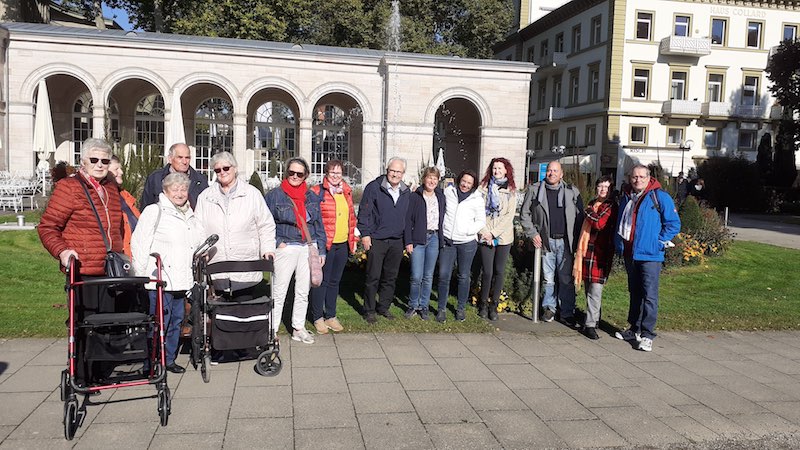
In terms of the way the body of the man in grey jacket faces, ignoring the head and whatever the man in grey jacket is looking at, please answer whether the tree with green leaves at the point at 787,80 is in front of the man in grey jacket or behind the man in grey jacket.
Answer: behind

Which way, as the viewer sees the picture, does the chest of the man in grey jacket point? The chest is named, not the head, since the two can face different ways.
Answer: toward the camera

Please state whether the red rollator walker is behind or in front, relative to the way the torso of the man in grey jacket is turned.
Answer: in front

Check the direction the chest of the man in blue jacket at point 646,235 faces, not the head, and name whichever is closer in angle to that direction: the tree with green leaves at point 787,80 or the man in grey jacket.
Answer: the man in grey jacket

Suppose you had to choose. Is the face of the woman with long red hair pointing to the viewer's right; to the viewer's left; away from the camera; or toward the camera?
toward the camera

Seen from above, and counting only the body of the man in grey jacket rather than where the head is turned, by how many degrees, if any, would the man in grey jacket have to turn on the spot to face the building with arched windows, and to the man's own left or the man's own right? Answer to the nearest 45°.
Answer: approximately 135° to the man's own right

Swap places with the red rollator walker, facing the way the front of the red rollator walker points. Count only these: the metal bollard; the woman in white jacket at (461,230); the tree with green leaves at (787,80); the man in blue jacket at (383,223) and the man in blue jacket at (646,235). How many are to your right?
0

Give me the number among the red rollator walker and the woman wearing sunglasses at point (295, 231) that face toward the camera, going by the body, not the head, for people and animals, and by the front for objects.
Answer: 2

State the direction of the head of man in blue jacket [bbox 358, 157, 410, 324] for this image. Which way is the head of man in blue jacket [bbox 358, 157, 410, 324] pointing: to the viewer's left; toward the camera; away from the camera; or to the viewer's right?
toward the camera

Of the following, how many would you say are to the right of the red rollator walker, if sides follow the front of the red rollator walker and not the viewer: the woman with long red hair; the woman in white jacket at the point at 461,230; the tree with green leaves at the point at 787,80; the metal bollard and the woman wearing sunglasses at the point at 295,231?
0

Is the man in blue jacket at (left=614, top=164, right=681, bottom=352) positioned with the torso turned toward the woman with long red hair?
no

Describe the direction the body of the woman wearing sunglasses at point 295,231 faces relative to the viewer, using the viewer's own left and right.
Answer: facing the viewer

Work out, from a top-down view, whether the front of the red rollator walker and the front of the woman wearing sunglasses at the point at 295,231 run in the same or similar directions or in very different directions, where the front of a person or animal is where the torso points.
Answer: same or similar directions

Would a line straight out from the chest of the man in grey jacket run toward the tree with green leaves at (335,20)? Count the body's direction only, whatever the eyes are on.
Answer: no

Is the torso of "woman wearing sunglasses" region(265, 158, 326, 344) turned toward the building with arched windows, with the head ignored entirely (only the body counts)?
no

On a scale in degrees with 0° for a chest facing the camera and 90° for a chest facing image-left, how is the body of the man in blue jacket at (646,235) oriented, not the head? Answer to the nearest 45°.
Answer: approximately 45°
